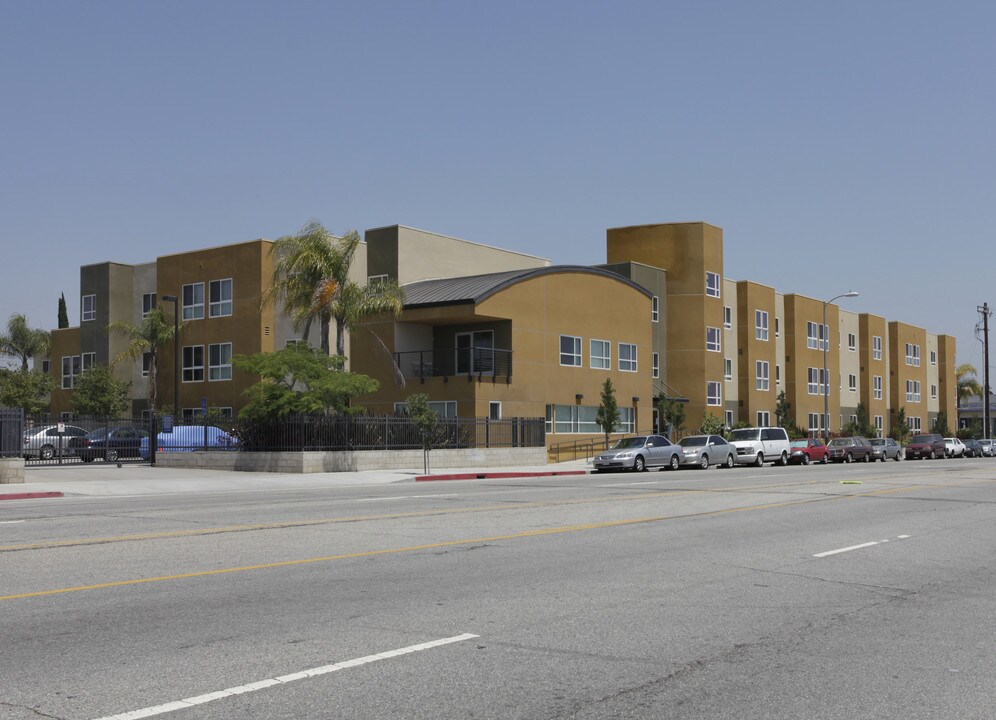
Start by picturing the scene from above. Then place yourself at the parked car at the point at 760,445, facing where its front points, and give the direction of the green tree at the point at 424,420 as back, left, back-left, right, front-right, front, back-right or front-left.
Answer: front

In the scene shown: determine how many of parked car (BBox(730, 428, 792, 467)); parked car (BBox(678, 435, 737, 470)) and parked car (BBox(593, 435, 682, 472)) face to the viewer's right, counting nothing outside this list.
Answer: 0

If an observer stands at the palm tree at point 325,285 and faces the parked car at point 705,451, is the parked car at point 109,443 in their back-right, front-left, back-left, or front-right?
back-right

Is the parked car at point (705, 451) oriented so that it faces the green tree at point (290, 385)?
yes

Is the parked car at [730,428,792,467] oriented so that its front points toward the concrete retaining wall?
yes

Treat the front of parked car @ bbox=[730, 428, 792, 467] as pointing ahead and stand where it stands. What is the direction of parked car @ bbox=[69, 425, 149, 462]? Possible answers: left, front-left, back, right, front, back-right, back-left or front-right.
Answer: front

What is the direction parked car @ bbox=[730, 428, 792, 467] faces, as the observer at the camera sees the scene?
facing the viewer and to the left of the viewer

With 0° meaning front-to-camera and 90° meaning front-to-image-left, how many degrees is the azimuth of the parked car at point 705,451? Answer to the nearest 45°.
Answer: approximately 45°

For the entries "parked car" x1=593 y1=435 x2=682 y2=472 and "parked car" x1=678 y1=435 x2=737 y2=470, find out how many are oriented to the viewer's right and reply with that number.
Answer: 0

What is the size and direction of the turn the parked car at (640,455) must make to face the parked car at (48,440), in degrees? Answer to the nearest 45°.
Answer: approximately 45° to its right

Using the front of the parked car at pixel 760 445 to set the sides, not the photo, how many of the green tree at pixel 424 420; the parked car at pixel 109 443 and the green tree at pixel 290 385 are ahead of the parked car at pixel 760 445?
3

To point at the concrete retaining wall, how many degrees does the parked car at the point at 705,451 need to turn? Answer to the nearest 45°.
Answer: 0° — it already faces it

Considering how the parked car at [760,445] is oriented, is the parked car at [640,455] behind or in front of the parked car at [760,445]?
in front

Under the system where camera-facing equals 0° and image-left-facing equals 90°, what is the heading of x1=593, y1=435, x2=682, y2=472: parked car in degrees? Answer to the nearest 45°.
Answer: approximately 45°

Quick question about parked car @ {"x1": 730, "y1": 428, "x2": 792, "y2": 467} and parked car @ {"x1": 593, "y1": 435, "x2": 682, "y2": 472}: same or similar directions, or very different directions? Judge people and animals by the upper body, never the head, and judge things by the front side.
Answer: same or similar directions
